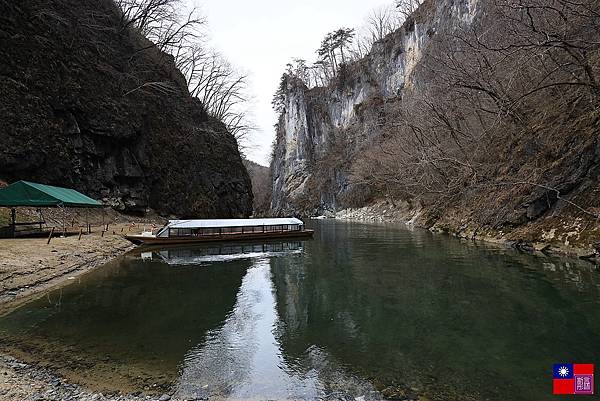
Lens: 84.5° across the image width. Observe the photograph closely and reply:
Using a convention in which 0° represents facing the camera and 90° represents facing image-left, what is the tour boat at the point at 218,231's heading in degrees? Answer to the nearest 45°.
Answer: approximately 90°

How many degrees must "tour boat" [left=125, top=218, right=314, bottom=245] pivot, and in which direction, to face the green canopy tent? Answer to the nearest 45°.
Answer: approximately 45° to its left
